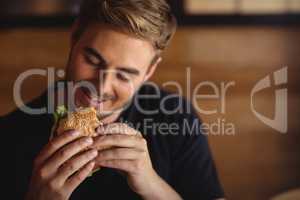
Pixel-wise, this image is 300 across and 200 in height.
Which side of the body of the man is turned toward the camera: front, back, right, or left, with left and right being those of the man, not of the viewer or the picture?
front

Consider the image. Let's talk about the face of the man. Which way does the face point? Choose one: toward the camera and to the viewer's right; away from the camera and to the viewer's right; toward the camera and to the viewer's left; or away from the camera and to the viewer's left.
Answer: toward the camera and to the viewer's left
